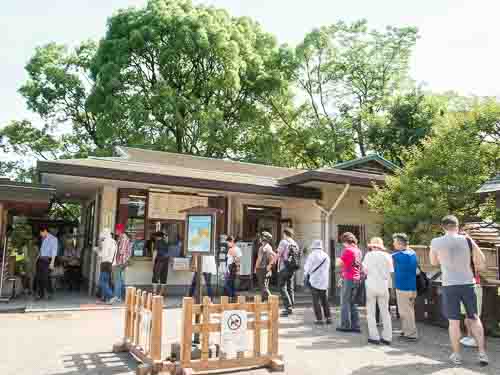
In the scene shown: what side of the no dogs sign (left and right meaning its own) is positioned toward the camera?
front

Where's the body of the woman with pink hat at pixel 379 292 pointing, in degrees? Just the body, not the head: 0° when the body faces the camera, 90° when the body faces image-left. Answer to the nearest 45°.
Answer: approximately 180°

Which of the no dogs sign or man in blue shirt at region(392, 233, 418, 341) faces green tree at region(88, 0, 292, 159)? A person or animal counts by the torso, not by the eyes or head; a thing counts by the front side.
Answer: the man in blue shirt

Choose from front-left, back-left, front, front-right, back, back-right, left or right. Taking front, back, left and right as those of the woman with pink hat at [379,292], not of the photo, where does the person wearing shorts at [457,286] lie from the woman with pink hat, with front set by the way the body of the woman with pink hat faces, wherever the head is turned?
back-right

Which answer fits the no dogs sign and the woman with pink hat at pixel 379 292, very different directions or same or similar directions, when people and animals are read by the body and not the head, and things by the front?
very different directions

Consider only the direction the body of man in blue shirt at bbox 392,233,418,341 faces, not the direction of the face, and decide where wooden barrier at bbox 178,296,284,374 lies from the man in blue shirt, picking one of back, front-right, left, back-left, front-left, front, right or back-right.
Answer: left

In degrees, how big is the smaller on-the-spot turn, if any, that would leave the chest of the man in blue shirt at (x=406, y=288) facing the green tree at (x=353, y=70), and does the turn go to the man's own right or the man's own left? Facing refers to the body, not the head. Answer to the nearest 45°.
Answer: approximately 45° to the man's own right

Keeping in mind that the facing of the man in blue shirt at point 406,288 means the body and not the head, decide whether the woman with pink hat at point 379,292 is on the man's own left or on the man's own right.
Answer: on the man's own left

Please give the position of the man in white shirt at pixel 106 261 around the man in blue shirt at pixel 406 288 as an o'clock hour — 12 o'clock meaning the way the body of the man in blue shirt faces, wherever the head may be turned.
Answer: The man in white shirt is roughly at 11 o'clock from the man in blue shirt.

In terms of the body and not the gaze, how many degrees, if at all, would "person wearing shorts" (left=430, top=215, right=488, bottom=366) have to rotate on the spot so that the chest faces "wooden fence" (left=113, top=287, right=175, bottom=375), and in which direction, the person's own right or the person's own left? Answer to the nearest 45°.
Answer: approximately 135° to the person's own left

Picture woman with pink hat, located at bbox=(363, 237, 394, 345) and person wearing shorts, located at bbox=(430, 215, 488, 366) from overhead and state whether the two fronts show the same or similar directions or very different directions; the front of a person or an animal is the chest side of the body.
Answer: same or similar directions

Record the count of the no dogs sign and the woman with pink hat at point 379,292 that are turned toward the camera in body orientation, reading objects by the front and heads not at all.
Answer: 1

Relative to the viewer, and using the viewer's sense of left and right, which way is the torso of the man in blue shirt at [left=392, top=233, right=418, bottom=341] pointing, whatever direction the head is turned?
facing away from the viewer and to the left of the viewer

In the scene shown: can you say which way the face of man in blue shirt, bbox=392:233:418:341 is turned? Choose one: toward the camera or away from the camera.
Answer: away from the camera

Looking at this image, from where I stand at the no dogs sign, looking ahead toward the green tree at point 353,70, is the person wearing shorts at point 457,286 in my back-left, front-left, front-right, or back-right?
front-right

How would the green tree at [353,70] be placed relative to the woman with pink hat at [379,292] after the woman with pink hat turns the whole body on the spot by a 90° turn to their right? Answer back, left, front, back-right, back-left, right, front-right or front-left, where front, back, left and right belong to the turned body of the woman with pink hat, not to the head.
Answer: left

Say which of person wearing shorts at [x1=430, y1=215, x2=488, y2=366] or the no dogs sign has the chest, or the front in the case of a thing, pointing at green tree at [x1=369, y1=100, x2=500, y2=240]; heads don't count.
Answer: the person wearing shorts

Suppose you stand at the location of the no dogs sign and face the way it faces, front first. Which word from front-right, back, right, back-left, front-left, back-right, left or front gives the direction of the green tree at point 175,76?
back
